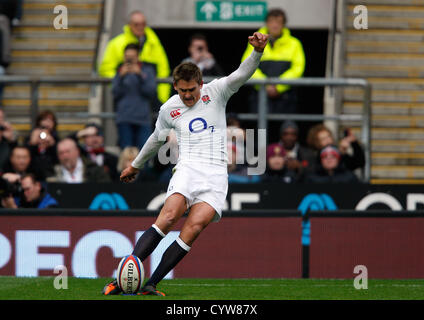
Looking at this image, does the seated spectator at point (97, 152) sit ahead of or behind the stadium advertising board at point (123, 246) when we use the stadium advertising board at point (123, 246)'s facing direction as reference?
behind

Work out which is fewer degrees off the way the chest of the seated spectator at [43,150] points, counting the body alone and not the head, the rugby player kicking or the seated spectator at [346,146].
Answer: the rugby player kicking

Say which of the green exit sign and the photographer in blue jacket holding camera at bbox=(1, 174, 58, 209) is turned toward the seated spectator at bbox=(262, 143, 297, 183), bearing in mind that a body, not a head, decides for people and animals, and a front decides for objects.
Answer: the green exit sign

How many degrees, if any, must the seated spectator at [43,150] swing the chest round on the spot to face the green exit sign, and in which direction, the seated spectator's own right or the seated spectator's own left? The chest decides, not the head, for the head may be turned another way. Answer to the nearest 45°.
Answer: approximately 135° to the seated spectator's own left

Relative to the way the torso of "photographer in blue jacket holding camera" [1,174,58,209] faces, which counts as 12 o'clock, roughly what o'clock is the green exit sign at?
The green exit sign is roughly at 6 o'clock from the photographer in blue jacket holding camera.

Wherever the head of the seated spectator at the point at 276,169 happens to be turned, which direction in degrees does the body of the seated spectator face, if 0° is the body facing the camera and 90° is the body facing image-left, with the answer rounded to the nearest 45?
approximately 0°
